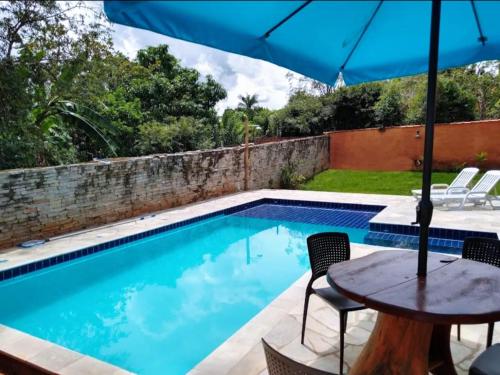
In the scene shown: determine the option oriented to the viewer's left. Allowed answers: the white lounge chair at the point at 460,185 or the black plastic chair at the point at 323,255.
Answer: the white lounge chair

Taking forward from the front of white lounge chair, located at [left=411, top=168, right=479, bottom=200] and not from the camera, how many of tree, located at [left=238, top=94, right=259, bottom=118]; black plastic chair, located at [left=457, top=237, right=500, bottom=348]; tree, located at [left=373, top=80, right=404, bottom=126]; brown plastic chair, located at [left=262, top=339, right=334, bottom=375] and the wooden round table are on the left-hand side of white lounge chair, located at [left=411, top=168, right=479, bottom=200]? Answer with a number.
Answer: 3

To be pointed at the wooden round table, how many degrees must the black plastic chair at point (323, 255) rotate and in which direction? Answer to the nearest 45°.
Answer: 0° — it already faces it

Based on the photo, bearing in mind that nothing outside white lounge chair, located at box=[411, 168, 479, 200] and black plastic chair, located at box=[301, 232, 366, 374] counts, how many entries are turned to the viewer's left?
1

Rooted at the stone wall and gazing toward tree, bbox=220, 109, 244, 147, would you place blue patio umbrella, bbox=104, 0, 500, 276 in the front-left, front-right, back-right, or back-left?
back-right

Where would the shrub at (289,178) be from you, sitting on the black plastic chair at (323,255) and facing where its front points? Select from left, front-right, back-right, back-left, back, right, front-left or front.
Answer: back-left

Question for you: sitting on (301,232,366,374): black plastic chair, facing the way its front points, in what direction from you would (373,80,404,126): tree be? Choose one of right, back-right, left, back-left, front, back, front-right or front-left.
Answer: back-left

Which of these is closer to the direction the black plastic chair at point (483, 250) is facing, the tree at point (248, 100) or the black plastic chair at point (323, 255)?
the black plastic chair at point (323, 255)

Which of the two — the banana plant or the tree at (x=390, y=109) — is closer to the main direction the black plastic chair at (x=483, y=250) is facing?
the banana plant

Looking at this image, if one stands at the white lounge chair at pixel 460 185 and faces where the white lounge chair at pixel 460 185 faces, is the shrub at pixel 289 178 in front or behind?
in front

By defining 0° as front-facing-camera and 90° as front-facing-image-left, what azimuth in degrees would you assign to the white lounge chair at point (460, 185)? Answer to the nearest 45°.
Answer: approximately 90°

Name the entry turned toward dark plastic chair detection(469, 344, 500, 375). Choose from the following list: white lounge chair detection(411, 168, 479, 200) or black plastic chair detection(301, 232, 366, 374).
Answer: black plastic chair detection(301, 232, 366, 374)

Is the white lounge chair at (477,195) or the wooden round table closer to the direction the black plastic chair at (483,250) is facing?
the wooden round table

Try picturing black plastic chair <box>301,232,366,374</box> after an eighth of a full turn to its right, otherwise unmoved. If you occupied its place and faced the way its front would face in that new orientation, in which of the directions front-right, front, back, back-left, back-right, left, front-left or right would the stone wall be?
back-right

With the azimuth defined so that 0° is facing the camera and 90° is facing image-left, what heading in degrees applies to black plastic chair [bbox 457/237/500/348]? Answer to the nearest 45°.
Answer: approximately 45°

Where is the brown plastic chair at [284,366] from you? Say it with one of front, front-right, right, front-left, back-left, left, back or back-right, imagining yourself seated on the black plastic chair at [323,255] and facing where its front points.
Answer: front-right
